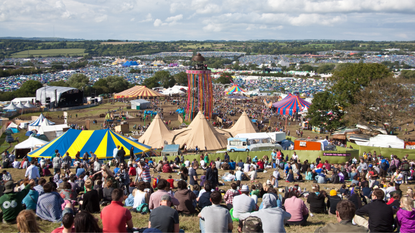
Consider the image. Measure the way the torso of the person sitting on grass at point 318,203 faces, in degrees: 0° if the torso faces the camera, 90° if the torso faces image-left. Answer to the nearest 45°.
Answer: approximately 180°

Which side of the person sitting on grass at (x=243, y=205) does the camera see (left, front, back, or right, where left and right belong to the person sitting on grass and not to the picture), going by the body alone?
back

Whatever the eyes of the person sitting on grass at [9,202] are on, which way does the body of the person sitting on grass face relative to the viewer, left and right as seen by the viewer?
facing away from the viewer

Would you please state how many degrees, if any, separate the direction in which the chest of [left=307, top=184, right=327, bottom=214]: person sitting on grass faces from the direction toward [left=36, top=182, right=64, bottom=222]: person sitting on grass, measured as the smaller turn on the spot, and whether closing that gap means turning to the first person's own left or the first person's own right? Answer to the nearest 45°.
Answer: approximately 135° to the first person's own left

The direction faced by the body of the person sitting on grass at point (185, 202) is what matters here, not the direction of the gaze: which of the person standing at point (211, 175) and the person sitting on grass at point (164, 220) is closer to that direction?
the person standing

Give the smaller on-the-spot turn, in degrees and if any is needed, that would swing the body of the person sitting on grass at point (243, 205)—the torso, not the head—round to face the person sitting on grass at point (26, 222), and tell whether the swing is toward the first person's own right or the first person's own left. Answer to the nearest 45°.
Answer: approximately 135° to the first person's own left

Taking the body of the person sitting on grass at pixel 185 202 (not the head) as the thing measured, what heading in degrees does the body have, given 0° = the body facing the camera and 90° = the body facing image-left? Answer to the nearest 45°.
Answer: approximately 180°

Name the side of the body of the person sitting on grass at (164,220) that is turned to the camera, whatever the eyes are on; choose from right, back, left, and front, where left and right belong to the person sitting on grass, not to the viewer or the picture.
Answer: back

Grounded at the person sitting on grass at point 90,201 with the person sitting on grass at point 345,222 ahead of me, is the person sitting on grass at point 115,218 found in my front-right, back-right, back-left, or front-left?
front-right

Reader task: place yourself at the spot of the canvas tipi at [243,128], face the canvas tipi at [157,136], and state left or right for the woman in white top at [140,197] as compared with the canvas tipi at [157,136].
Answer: left

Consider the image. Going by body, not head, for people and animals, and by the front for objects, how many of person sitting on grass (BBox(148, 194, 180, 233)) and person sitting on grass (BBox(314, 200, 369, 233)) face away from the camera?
2

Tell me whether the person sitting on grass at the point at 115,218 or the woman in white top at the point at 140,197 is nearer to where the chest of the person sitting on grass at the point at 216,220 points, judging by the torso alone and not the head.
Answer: the woman in white top

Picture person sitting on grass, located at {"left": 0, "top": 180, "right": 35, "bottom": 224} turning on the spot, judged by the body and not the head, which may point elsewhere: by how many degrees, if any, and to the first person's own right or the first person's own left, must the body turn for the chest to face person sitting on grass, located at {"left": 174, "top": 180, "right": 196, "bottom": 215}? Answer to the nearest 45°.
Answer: approximately 90° to the first person's own right
